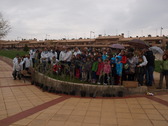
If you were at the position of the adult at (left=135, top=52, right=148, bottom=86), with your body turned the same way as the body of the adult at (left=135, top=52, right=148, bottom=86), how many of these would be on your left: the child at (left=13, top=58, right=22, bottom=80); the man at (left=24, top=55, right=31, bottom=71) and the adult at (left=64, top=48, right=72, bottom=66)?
0

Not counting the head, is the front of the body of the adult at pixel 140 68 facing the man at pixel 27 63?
no

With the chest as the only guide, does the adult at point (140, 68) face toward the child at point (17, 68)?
no

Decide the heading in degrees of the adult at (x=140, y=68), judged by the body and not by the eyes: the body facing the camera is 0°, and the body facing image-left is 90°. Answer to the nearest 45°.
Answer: approximately 45°
